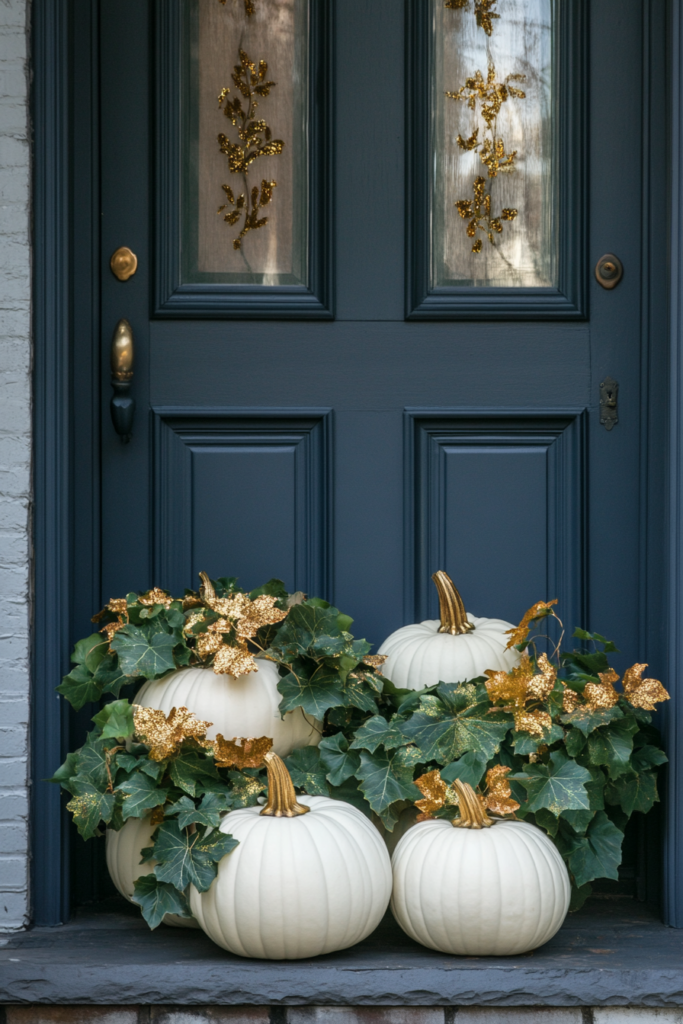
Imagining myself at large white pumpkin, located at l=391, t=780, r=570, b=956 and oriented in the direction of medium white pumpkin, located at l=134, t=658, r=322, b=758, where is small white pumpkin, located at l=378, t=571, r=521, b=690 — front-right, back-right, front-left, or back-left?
front-right

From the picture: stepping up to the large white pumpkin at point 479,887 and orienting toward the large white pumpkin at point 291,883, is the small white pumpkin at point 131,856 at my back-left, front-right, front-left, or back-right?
front-right

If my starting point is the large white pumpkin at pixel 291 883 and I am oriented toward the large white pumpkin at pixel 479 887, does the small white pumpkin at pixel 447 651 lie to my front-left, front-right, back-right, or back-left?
front-left
